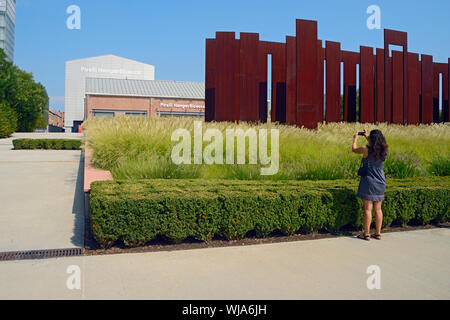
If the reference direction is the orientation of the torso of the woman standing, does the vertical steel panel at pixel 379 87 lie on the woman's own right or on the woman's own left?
on the woman's own right

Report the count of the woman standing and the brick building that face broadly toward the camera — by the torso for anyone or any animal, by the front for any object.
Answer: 1

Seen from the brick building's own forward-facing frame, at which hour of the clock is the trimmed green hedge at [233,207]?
The trimmed green hedge is roughly at 12 o'clock from the brick building.

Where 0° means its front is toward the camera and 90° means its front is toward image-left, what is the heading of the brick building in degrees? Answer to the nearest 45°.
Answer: approximately 0°

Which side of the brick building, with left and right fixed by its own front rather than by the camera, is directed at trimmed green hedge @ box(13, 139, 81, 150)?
front

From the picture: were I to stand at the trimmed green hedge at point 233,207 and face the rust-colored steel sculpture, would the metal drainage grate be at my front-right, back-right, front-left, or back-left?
back-left

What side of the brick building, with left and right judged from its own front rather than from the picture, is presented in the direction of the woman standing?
front

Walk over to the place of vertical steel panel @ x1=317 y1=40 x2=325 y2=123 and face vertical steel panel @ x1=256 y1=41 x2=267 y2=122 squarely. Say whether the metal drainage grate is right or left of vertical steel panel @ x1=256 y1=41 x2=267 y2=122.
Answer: left

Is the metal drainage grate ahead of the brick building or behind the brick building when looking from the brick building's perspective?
ahead

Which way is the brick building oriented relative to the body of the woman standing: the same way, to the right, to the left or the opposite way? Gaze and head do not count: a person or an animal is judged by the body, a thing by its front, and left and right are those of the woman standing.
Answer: the opposite way

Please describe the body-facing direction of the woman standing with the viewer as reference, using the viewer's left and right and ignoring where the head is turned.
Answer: facing away from the viewer and to the left of the viewer

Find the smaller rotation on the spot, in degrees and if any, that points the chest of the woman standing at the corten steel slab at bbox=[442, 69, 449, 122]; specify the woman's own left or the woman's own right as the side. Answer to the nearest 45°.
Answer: approximately 45° to the woman's own right
